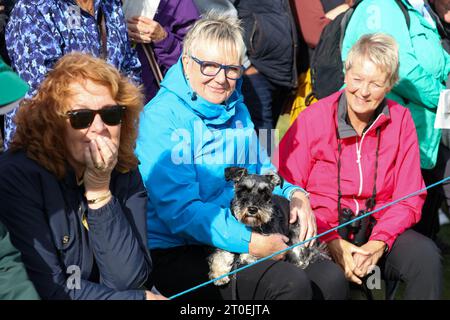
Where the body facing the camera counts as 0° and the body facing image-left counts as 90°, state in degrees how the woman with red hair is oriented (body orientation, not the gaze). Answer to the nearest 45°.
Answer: approximately 315°

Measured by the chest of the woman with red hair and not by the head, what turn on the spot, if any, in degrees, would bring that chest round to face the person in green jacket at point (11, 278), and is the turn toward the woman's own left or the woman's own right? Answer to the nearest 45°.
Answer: approximately 90° to the woman's own right

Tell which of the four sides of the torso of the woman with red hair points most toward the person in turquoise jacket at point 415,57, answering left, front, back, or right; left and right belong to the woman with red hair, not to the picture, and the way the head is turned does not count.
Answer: left

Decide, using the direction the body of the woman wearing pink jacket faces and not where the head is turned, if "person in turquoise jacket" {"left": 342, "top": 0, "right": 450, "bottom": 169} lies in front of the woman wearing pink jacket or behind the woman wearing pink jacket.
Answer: behind

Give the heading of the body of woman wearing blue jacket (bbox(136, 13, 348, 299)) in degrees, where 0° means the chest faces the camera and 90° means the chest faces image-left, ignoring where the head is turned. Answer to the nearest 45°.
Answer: approximately 315°

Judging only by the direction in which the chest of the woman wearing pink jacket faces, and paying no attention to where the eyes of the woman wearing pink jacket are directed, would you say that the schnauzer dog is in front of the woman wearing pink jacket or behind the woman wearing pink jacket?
in front

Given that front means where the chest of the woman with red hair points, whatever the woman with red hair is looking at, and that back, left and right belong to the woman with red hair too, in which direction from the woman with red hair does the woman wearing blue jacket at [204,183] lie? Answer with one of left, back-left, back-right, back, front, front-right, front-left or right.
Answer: left

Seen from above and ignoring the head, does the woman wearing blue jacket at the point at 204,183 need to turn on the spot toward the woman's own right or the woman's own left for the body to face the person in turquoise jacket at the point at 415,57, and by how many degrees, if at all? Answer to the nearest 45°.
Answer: approximately 90° to the woman's own left

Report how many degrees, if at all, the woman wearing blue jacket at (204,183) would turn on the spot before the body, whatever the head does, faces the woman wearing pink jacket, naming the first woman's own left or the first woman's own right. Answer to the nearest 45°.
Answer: approximately 90° to the first woman's own left

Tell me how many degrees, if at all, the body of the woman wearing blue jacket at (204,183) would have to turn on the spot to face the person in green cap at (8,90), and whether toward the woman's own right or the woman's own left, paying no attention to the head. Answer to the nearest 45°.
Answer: approximately 90° to the woman's own right
